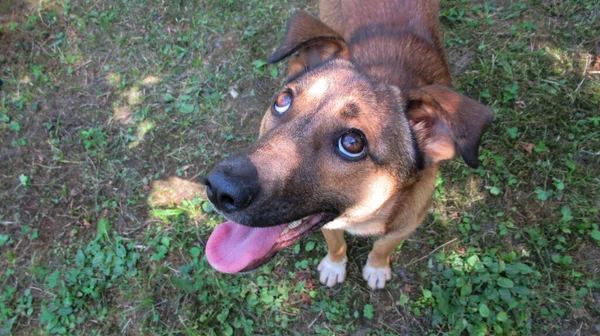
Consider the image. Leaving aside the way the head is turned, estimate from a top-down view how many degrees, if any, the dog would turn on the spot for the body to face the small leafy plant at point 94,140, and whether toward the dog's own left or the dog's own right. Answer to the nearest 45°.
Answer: approximately 135° to the dog's own right

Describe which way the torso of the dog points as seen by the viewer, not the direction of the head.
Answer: toward the camera
